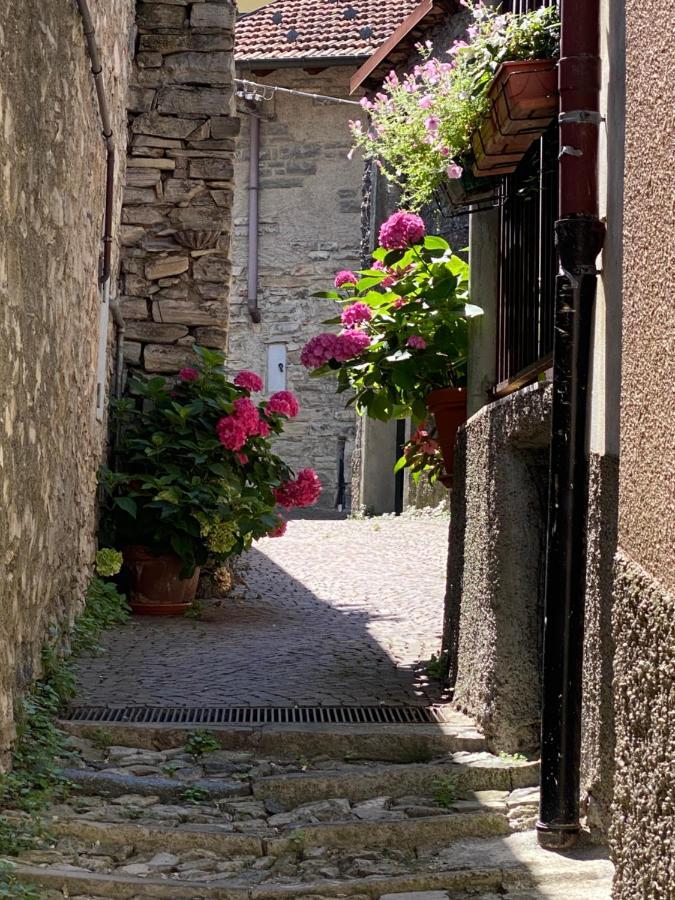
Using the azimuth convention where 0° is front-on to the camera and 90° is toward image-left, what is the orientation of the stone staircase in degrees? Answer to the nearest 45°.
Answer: approximately 0°

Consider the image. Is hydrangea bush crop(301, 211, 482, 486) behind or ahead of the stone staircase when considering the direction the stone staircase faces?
behind

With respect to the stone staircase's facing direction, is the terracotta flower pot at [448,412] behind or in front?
behind

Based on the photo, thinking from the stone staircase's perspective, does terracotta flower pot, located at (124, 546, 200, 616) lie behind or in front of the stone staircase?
behind

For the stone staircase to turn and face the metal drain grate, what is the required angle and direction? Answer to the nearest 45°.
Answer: approximately 180°

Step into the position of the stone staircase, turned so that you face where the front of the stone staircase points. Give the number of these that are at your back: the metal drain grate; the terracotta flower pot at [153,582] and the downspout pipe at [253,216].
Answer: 3

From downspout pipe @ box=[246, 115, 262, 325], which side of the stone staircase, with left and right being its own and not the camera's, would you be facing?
back
